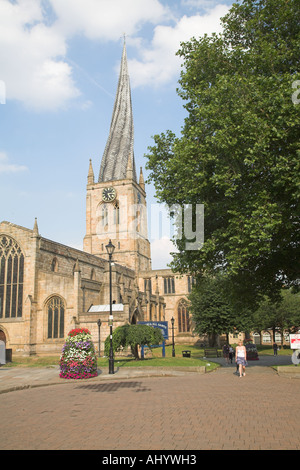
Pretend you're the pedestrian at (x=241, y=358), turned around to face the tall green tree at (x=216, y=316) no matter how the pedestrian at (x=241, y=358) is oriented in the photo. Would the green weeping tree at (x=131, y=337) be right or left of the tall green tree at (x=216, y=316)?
left

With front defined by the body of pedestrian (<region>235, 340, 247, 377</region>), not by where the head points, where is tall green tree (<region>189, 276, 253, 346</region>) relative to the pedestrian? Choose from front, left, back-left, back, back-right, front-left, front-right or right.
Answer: back

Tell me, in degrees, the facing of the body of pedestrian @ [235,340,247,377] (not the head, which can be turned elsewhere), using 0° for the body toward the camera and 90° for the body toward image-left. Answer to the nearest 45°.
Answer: approximately 0°

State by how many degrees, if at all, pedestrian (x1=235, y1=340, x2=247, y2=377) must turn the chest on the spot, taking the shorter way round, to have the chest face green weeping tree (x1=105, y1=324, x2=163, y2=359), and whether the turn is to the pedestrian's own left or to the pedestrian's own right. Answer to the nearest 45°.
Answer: approximately 135° to the pedestrian's own right

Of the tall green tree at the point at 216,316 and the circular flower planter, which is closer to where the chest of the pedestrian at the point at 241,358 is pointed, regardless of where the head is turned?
the circular flower planter

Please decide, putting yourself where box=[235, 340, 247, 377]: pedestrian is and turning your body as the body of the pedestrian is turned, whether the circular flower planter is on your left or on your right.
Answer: on your right
